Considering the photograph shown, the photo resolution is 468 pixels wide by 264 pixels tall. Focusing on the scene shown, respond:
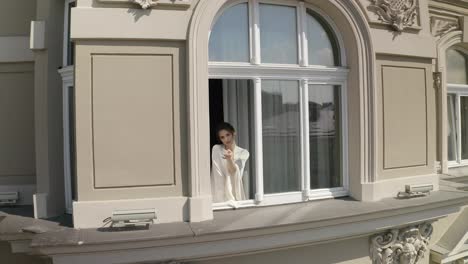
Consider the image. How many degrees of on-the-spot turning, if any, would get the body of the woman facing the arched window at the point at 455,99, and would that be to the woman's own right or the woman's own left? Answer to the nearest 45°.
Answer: approximately 135° to the woman's own left

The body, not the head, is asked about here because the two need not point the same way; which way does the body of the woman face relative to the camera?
toward the camera
